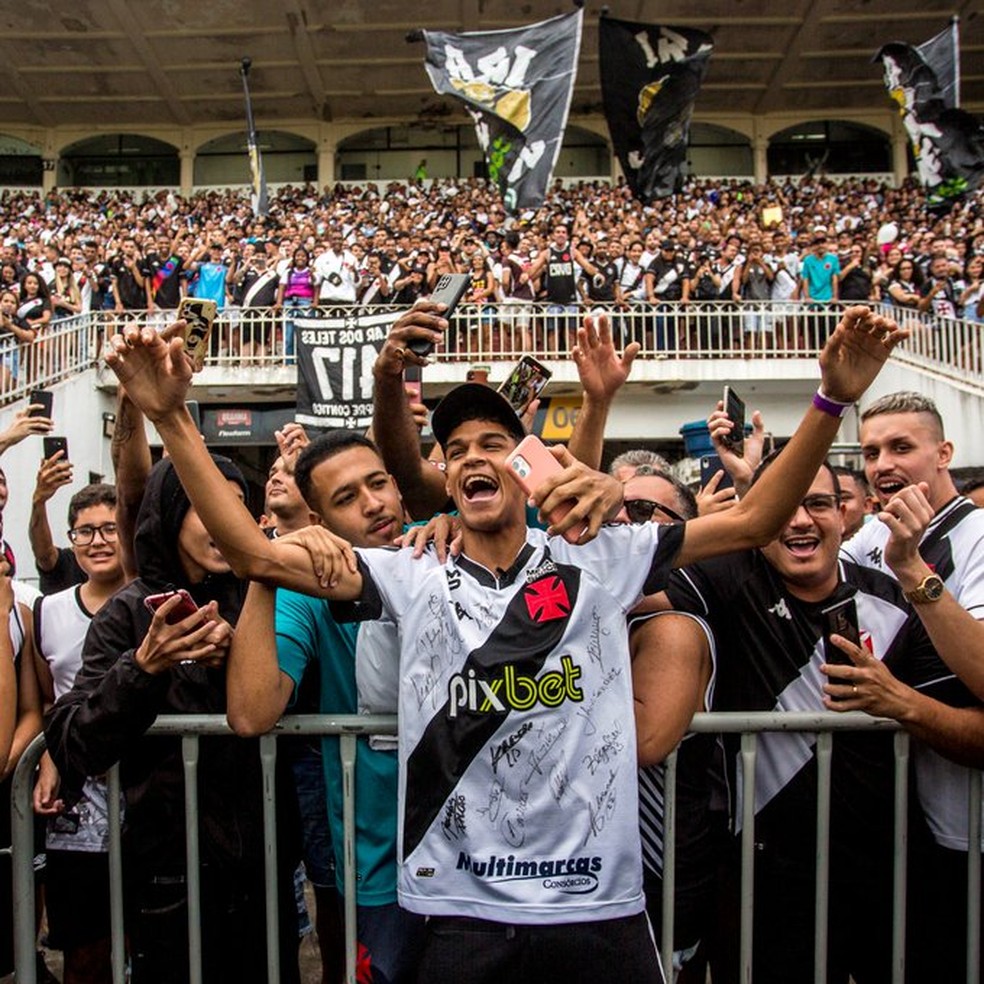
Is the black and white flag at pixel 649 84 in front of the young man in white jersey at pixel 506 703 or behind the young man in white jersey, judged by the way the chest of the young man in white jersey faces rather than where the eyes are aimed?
behind

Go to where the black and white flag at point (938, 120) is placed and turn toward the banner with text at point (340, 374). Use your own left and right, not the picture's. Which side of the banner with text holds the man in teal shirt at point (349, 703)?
left

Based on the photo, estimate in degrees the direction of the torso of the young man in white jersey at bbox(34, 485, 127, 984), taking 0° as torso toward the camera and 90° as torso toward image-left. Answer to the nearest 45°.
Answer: approximately 0°

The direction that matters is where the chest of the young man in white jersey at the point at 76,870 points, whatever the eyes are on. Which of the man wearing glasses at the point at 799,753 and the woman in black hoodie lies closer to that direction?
the woman in black hoodie

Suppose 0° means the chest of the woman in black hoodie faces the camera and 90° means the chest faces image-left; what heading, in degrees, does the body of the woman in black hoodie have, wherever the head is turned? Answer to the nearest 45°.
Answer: approximately 315°

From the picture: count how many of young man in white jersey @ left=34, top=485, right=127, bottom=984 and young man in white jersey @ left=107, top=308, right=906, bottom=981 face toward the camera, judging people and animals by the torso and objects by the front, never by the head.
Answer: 2
